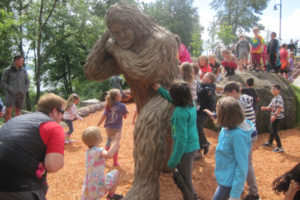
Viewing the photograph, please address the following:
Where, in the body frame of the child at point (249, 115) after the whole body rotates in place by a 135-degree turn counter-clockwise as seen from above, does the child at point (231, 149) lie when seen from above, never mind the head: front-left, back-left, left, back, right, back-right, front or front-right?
front-right

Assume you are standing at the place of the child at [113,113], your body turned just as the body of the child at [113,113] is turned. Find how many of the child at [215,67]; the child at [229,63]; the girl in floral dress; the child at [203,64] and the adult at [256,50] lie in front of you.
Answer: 4

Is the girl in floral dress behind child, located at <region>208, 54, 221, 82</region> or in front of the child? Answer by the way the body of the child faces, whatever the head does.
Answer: in front

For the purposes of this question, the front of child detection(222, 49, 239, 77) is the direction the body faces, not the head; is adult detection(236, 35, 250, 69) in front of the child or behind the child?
behind

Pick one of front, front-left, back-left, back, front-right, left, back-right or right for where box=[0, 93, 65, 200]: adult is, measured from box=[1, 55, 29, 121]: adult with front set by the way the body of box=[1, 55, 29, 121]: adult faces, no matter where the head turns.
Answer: front-right

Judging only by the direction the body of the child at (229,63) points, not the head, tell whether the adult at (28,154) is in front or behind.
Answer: in front

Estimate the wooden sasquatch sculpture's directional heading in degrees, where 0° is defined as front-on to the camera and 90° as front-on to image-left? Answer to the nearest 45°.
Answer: approximately 45°

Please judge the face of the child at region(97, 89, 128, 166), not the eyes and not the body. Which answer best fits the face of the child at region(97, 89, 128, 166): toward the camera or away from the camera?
away from the camera
